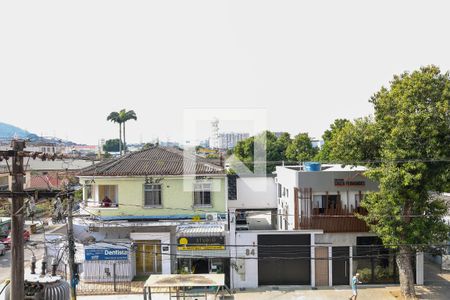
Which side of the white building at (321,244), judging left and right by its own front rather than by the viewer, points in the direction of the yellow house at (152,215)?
right

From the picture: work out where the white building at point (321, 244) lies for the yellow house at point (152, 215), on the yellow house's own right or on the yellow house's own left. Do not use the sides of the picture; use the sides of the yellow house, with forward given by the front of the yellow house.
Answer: on the yellow house's own left

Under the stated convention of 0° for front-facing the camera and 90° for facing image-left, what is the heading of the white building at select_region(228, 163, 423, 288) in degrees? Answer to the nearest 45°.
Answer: approximately 0°

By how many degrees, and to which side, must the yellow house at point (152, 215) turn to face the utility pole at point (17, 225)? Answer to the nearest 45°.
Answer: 0° — it already faces it

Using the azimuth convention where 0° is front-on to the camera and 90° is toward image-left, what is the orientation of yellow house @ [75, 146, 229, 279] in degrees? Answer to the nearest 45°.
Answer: approximately 0°

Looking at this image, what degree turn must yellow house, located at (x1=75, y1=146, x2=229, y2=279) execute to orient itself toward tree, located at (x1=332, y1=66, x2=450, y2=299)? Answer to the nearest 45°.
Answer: approximately 45° to its left

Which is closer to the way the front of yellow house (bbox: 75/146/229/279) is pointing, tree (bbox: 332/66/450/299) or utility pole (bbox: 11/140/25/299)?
the utility pole

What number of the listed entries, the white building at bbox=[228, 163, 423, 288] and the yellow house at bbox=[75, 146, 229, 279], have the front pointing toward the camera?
2
